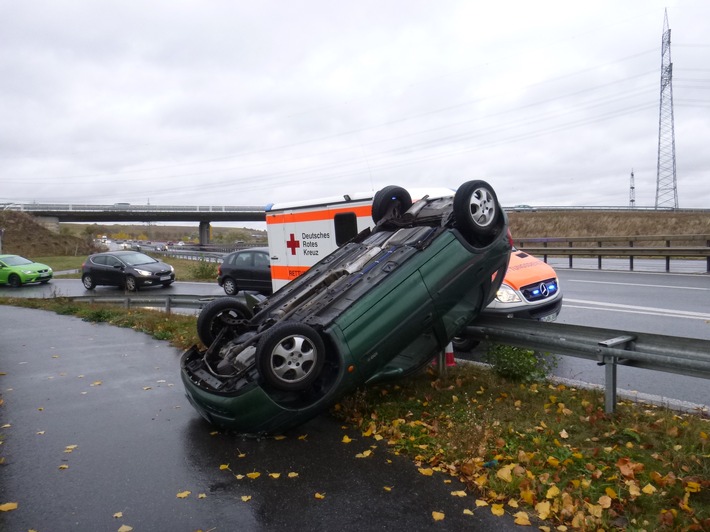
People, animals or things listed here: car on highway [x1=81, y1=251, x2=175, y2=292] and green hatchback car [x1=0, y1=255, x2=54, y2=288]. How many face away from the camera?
0

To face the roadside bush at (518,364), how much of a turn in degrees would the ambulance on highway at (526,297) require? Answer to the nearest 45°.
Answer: approximately 45° to its right

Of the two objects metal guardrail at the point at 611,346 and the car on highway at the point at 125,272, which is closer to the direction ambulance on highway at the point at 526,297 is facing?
the metal guardrail

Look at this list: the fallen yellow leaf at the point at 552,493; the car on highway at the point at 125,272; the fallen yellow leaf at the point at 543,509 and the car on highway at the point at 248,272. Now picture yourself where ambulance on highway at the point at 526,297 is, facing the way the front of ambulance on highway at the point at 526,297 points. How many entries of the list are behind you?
2

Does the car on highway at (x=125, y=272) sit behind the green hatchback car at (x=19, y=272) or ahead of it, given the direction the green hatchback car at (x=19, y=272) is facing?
ahead

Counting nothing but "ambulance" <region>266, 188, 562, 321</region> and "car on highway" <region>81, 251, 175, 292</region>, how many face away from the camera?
0

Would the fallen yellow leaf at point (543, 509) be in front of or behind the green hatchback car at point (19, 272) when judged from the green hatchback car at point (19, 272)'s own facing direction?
in front

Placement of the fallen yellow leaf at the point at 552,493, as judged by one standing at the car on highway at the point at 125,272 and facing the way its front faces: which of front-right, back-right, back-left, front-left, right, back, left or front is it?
front-right

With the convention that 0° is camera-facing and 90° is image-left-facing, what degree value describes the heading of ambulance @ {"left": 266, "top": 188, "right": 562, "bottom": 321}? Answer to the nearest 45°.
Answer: approximately 315°

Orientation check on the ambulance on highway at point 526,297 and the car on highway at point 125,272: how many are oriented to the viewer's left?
0

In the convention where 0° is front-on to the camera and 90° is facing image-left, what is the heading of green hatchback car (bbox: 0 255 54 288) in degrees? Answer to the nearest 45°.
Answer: approximately 315°

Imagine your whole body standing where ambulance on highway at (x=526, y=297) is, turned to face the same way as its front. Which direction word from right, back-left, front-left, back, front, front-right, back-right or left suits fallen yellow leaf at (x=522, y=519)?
front-right

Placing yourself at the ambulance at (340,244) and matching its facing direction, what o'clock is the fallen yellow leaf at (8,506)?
The fallen yellow leaf is roughly at 2 o'clock from the ambulance.

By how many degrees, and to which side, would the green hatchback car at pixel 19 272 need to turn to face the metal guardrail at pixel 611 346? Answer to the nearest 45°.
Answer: approximately 45° to its right

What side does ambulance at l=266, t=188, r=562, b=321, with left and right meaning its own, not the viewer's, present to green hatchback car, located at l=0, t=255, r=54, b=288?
back

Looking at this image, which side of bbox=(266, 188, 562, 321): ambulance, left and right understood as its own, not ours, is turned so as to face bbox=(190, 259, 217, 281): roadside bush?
back

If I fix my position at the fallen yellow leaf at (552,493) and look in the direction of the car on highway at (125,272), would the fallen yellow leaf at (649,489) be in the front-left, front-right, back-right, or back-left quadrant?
back-right

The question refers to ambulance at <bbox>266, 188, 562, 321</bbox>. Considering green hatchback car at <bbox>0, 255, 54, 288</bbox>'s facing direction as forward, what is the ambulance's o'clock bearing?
The ambulance is roughly at 1 o'clock from the green hatchback car.
